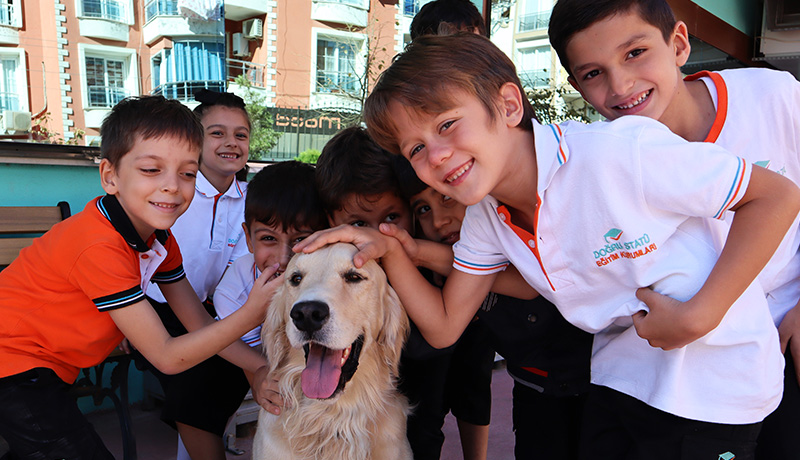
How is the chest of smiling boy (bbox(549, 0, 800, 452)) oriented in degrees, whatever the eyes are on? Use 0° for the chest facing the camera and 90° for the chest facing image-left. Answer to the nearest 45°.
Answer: approximately 45°

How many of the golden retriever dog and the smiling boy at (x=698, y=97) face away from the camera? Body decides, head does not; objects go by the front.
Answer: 0

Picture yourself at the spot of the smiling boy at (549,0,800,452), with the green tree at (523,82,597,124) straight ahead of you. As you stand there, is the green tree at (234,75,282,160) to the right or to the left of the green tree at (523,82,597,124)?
left

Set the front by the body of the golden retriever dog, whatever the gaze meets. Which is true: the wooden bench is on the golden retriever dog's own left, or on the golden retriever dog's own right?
on the golden retriever dog's own right

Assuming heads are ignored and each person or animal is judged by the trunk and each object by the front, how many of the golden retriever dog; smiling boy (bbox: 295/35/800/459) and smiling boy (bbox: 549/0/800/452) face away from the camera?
0

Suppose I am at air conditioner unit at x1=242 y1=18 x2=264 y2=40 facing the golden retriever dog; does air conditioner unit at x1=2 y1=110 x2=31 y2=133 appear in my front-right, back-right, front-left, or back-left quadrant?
front-right

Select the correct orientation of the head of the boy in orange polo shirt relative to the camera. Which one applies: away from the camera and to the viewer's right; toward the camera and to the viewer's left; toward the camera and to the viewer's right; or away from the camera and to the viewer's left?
toward the camera and to the viewer's right

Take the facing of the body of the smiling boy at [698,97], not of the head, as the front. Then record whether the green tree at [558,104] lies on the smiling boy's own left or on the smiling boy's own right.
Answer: on the smiling boy's own right

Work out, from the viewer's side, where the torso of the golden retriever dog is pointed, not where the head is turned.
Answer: toward the camera

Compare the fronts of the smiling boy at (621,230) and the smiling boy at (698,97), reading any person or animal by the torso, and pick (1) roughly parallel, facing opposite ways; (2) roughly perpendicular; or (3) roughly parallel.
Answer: roughly parallel

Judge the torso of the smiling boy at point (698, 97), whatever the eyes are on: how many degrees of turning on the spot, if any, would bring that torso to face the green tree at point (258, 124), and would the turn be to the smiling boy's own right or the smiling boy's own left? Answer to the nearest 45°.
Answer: approximately 90° to the smiling boy's own right

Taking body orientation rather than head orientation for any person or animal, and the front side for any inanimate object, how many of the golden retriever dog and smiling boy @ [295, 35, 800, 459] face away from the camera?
0
